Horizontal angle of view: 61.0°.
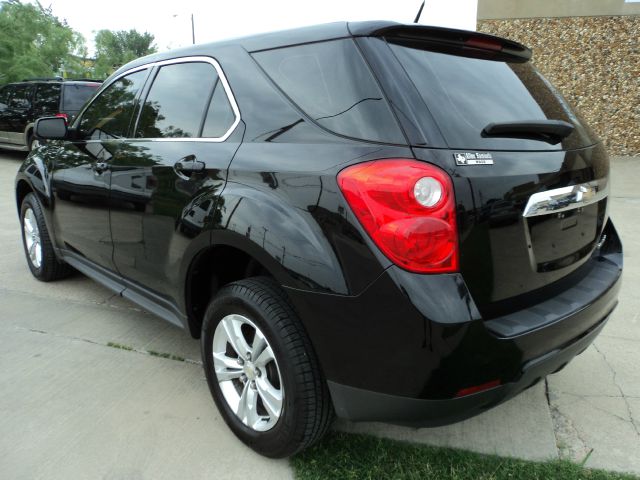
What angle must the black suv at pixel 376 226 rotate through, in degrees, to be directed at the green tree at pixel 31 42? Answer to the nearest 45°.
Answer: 0° — it already faces it

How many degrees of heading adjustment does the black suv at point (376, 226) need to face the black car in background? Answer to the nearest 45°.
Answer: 0° — it already faces it

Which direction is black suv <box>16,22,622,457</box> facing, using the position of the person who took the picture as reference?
facing away from the viewer and to the left of the viewer
